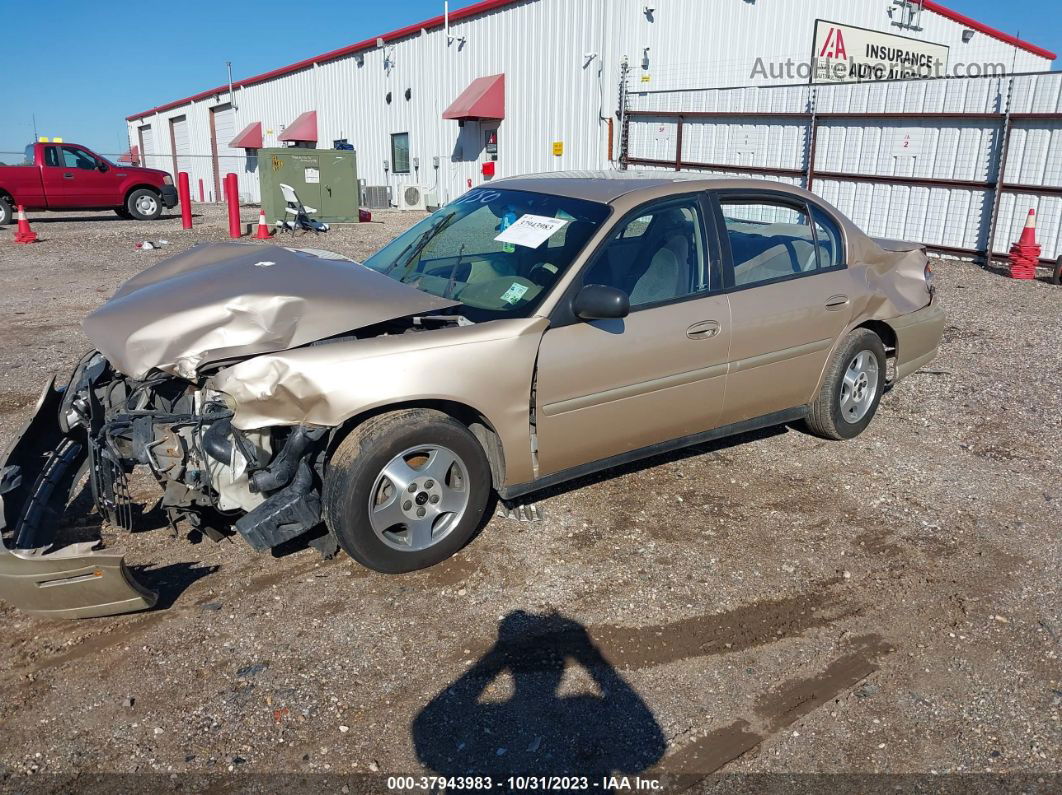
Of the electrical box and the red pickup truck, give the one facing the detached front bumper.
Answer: the electrical box

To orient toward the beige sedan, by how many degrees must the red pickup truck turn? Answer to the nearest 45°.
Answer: approximately 90° to its right

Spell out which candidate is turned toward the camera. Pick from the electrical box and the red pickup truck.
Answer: the electrical box

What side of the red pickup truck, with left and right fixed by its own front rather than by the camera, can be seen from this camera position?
right

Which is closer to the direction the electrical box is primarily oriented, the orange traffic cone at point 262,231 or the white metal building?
the orange traffic cone

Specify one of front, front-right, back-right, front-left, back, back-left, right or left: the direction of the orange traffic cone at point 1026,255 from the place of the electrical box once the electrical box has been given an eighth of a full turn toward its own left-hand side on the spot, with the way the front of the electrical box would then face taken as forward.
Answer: front

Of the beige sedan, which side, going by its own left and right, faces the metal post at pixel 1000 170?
back

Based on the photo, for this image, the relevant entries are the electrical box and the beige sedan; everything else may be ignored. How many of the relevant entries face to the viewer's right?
0

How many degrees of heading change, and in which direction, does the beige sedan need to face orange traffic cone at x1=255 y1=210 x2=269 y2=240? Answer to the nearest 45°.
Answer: approximately 135° to its right

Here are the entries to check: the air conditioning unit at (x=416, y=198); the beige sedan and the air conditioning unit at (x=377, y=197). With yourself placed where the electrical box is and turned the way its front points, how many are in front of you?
1

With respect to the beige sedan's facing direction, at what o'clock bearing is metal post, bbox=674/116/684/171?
The metal post is roughly at 5 o'clock from the beige sedan.

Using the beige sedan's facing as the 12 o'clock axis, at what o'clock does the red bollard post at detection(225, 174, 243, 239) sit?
The red bollard post is roughly at 4 o'clock from the beige sedan.

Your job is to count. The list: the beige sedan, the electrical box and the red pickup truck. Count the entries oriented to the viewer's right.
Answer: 1

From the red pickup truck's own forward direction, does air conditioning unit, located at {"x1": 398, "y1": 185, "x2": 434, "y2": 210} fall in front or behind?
in front

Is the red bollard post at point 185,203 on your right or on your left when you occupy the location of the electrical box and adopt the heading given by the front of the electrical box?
on your right

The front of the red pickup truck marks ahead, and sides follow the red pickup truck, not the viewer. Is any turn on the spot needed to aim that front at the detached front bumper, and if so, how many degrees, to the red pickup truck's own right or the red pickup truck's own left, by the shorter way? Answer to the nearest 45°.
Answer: approximately 90° to the red pickup truck's own right

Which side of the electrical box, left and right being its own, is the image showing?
front
